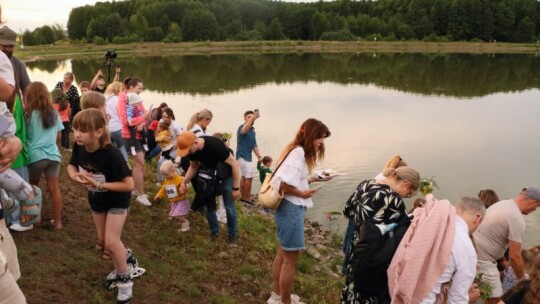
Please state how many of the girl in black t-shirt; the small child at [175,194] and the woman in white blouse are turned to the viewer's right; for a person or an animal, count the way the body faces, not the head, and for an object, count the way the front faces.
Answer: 1

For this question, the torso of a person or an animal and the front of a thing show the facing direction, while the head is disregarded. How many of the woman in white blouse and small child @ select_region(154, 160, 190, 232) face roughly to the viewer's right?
1

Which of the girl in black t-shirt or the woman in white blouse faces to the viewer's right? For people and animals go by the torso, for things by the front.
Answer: the woman in white blouse

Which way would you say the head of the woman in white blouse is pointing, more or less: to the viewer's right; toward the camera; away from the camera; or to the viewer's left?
to the viewer's right

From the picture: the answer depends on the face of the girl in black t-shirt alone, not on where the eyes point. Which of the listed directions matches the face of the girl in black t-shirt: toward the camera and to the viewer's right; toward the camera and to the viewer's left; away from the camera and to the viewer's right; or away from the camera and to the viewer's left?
toward the camera and to the viewer's left

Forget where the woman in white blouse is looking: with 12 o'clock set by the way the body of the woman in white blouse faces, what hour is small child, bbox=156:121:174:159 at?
The small child is roughly at 8 o'clock from the woman in white blouse.

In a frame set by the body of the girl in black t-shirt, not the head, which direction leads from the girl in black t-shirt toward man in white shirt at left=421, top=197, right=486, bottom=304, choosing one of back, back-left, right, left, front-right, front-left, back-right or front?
left

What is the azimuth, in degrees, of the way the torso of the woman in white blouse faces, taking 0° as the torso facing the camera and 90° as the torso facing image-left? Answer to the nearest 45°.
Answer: approximately 270°

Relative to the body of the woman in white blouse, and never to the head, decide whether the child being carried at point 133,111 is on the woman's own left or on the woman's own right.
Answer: on the woman's own left

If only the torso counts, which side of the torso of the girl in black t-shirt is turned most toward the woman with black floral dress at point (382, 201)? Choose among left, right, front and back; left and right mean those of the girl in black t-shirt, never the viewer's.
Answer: left

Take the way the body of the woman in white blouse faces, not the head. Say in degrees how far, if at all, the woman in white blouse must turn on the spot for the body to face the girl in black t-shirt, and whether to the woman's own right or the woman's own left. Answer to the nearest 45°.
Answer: approximately 180°

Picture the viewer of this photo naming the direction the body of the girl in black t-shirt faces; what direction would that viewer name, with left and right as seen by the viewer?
facing the viewer and to the left of the viewer

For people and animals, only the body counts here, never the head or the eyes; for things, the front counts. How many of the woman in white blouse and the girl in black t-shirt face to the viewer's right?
1
